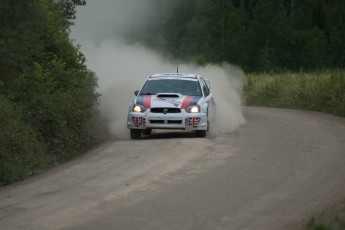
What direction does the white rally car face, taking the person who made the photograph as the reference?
facing the viewer
